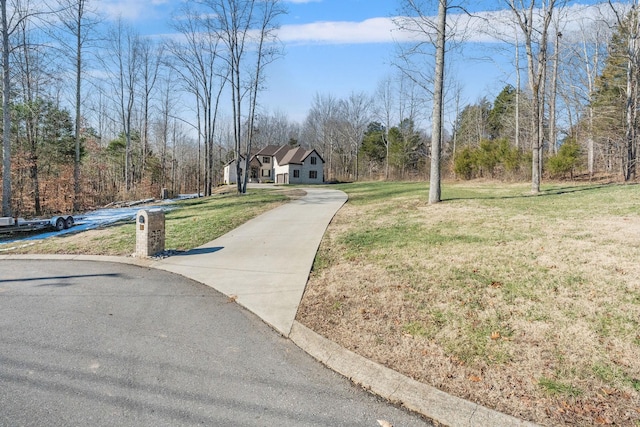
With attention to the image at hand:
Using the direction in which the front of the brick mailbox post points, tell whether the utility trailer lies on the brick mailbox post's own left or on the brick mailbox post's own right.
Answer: on the brick mailbox post's own right

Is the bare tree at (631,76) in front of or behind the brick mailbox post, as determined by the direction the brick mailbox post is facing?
behind

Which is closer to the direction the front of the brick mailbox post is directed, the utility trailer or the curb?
the curb

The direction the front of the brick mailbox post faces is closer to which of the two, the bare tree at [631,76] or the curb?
the curb

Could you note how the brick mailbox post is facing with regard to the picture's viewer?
facing the viewer and to the left of the viewer
